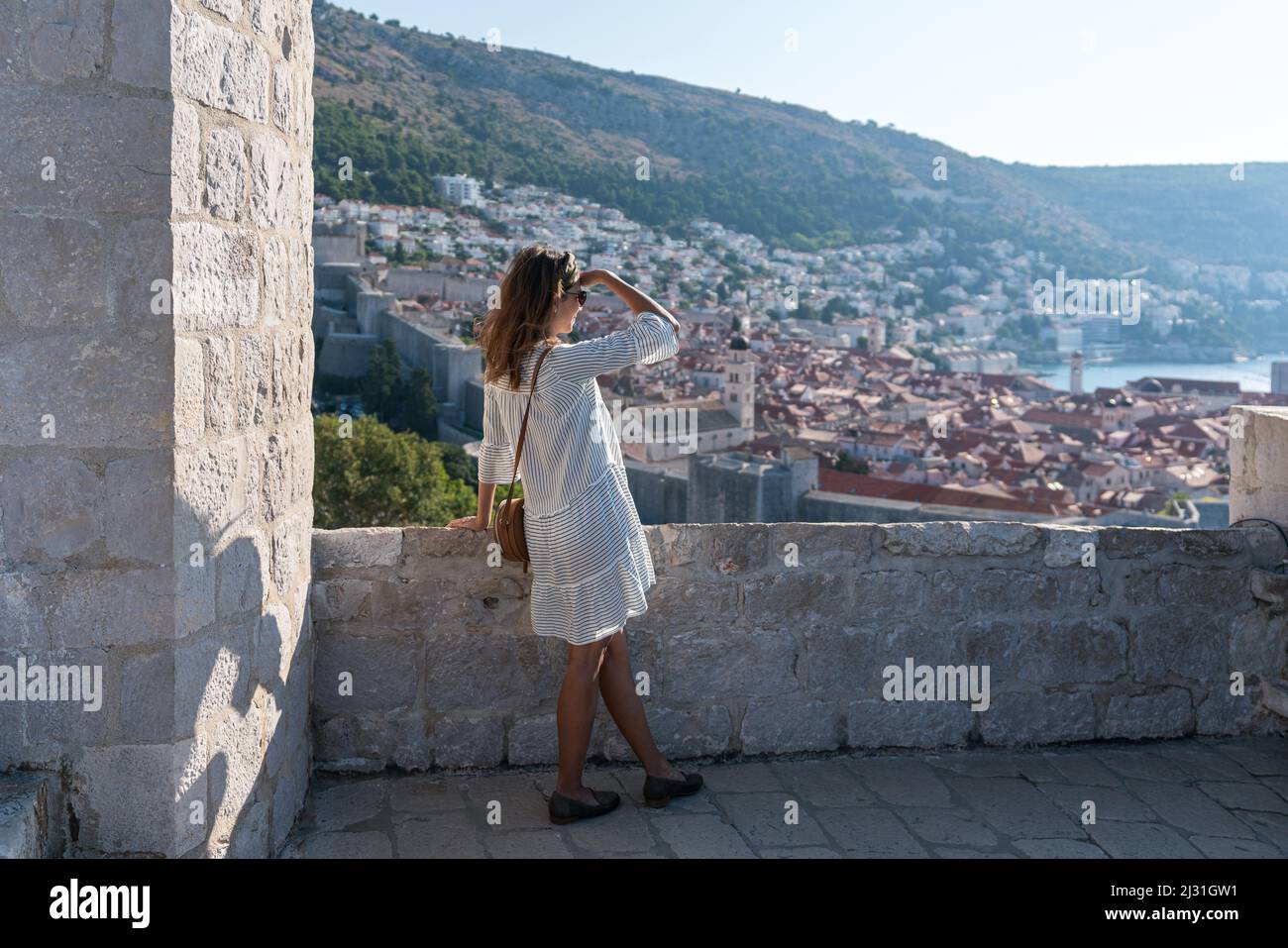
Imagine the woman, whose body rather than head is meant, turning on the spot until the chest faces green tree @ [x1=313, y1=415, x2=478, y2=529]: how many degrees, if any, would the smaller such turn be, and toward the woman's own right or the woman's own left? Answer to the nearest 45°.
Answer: approximately 45° to the woman's own left

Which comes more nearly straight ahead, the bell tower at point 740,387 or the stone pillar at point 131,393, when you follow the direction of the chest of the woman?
the bell tower

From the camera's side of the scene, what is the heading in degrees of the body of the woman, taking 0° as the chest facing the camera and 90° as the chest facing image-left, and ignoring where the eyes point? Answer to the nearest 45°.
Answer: approximately 225°

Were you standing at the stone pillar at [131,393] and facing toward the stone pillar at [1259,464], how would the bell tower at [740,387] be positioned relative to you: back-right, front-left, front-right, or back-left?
front-left

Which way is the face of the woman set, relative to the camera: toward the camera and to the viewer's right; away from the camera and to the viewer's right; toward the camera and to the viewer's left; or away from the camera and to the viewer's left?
away from the camera and to the viewer's right

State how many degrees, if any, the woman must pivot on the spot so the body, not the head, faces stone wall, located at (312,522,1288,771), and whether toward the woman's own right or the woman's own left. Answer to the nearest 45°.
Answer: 0° — they already face it

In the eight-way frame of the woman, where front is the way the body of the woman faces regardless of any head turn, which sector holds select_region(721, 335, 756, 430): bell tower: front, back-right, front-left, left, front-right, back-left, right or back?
front-left
